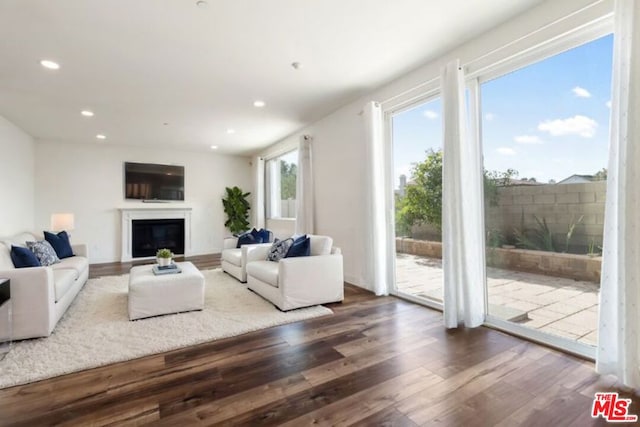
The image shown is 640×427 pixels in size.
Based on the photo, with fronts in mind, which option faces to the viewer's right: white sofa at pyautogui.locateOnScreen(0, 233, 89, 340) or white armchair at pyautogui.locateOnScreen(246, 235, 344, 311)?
white sofa at pyautogui.locateOnScreen(0, 233, 89, 340)

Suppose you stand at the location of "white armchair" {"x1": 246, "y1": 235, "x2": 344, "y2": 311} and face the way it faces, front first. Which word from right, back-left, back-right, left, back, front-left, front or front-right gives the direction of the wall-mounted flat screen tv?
right

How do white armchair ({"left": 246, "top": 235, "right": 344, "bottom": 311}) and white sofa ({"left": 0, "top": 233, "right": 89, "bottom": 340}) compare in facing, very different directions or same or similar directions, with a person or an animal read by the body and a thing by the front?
very different directions

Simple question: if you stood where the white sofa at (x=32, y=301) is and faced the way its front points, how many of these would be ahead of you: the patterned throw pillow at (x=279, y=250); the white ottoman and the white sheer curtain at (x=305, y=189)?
3

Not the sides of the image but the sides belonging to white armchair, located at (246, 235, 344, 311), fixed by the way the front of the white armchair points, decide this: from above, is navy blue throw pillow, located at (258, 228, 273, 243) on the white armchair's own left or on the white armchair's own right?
on the white armchair's own right

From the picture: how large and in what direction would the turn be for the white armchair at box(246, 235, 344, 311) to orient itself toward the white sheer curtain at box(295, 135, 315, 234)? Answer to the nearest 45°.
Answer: approximately 135° to its right

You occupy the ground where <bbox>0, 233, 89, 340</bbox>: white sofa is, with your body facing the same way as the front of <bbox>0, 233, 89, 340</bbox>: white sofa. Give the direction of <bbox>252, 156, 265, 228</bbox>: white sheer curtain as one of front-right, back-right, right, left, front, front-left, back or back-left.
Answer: front-left

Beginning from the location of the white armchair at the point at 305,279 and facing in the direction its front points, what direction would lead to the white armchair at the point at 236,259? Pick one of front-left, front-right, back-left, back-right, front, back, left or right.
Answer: right

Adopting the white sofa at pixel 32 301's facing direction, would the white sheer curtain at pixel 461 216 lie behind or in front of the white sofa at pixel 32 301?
in front

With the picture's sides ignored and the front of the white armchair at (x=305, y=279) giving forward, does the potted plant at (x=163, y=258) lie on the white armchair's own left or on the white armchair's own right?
on the white armchair's own right

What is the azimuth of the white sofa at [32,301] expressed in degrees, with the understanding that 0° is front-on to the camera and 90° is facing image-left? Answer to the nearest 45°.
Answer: approximately 270°

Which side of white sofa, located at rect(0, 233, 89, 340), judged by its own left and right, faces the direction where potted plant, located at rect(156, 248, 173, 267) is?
front

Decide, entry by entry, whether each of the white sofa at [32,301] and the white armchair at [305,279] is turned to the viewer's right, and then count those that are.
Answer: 1
